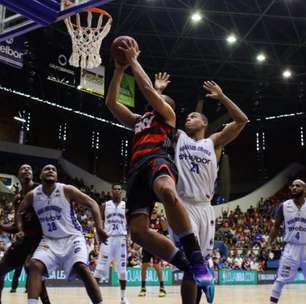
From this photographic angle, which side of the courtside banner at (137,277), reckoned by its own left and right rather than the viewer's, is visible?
front

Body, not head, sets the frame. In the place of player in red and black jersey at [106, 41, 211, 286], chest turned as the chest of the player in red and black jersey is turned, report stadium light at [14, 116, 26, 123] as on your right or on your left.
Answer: on your right

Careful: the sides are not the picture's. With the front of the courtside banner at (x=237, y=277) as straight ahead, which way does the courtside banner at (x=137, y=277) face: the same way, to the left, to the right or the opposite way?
the same way

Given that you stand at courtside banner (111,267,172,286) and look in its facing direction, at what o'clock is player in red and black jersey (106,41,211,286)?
The player in red and black jersey is roughly at 12 o'clock from the courtside banner.

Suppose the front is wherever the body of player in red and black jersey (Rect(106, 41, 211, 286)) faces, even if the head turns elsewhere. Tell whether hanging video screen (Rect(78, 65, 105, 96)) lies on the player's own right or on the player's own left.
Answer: on the player's own right

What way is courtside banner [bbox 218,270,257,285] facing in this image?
toward the camera

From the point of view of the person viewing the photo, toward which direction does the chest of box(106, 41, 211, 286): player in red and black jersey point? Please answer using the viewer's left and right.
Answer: facing the viewer and to the left of the viewer

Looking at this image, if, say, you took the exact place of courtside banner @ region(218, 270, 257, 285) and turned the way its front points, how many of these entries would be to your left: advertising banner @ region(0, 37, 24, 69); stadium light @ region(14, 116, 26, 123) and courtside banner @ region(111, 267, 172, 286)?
0

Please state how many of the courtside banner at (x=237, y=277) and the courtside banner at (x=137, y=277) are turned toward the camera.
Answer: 2

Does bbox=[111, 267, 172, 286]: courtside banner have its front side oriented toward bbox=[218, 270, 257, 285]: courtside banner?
no

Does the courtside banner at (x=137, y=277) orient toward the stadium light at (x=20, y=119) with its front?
no
